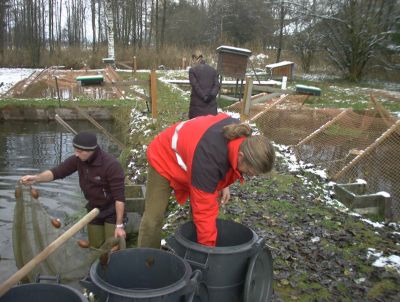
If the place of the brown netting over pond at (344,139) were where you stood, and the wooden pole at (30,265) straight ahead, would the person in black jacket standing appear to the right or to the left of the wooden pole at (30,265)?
right

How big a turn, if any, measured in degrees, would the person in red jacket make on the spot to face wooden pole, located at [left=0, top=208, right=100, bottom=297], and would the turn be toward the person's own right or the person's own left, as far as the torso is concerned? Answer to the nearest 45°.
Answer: approximately 135° to the person's own right

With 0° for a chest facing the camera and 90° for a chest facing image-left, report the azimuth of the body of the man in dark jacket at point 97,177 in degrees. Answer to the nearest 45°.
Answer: approximately 45°

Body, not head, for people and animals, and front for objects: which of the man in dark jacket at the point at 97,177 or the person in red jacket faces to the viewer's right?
the person in red jacket

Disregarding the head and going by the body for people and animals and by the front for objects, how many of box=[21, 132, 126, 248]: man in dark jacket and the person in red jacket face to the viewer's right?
1

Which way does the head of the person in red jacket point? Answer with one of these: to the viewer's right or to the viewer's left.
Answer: to the viewer's right

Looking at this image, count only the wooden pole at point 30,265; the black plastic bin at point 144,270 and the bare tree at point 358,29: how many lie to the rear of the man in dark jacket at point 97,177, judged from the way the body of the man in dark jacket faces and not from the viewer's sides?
1

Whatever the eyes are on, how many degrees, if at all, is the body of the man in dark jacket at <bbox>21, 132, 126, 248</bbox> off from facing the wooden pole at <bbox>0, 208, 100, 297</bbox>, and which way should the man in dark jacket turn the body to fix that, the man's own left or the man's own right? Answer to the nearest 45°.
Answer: approximately 45° to the man's own left

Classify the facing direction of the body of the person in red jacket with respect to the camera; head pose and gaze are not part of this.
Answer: to the viewer's right
